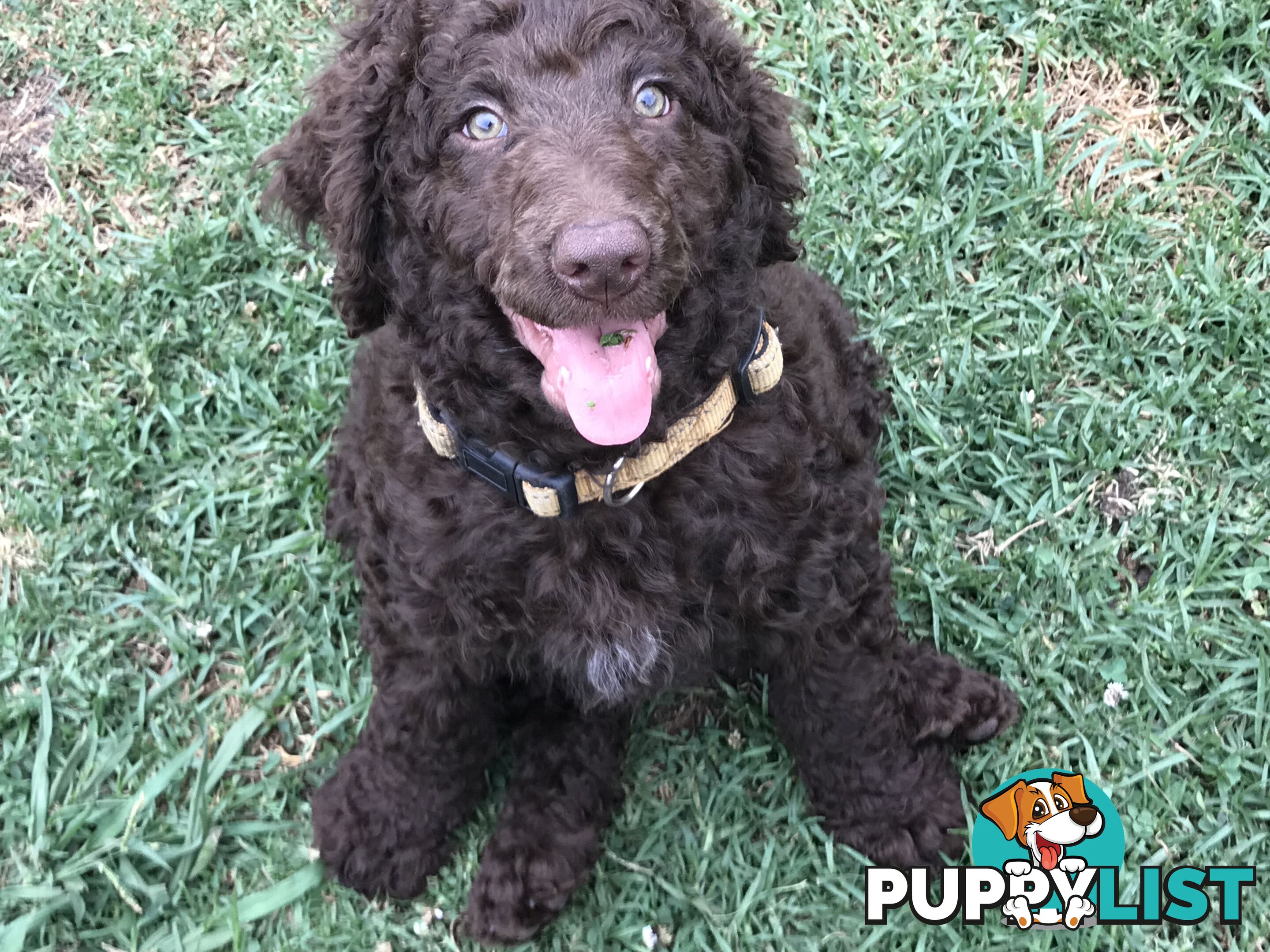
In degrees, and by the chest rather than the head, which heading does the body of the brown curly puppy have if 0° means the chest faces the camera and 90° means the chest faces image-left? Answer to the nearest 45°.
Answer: approximately 0°
